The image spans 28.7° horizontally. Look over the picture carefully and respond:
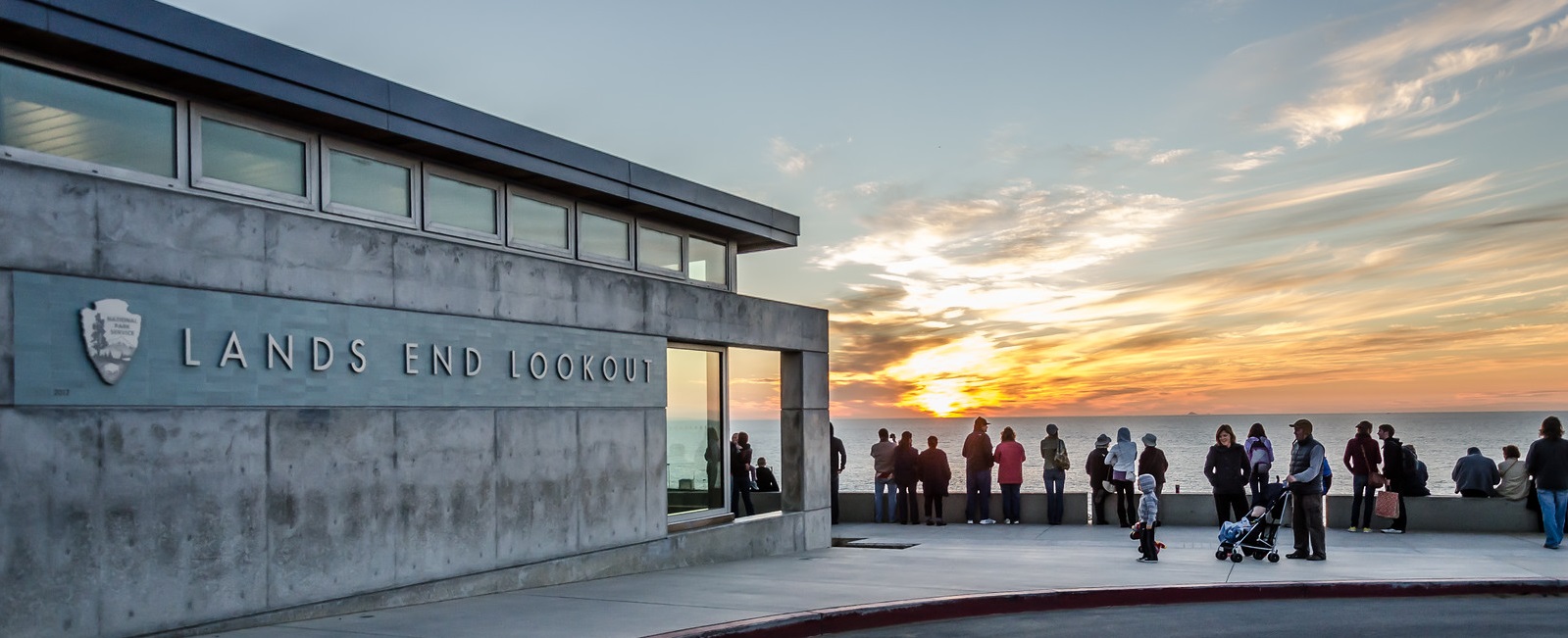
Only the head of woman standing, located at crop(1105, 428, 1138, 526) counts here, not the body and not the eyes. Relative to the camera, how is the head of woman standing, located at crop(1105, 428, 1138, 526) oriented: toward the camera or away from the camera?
away from the camera

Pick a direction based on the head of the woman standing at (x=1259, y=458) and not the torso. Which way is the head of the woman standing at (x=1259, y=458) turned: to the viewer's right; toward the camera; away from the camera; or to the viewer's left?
away from the camera

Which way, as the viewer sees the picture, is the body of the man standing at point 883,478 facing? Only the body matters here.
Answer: away from the camera

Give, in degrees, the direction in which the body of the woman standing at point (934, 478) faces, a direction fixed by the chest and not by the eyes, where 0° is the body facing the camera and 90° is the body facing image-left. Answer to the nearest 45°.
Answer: approximately 180°

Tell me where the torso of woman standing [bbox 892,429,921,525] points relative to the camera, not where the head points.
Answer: away from the camera

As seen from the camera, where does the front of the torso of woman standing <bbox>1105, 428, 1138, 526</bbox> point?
away from the camera
